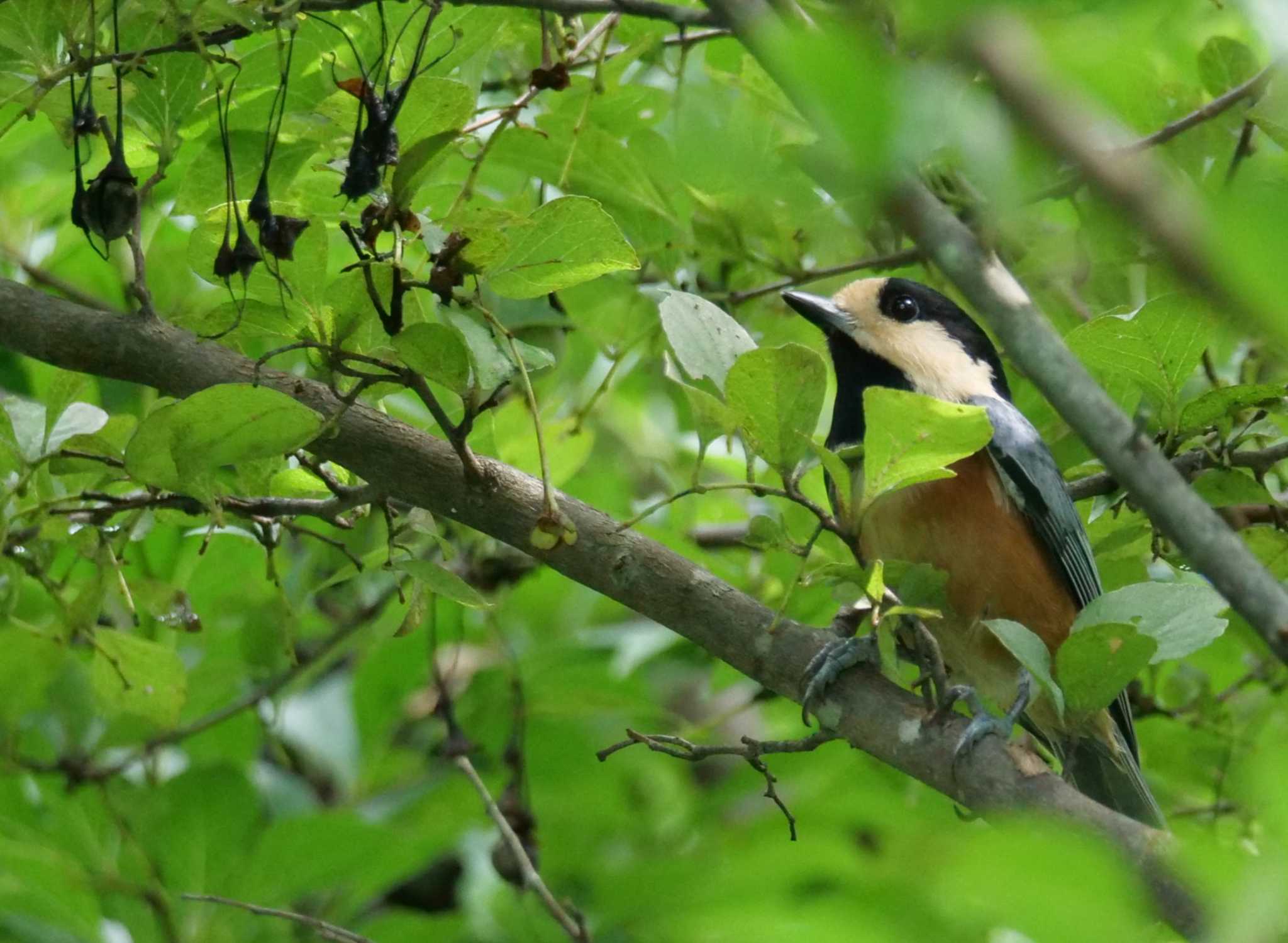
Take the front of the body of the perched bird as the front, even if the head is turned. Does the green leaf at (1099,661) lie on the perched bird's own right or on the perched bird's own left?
on the perched bird's own left

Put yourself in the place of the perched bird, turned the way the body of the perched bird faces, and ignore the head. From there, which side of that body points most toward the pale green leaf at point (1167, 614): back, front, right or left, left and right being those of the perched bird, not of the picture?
left

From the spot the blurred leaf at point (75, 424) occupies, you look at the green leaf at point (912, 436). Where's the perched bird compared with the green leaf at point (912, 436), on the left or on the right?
left

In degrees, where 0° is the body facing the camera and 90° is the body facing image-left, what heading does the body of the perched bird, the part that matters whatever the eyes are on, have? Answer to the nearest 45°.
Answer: approximately 90°

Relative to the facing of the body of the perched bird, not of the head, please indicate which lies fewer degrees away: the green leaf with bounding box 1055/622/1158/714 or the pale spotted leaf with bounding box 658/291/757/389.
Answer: the pale spotted leaf

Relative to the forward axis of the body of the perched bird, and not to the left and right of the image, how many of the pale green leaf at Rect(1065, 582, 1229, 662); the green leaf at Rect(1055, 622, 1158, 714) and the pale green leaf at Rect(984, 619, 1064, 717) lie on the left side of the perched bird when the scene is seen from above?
3

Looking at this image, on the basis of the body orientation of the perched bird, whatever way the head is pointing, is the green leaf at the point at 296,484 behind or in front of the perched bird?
in front
